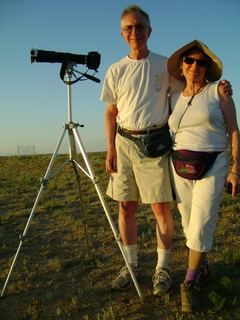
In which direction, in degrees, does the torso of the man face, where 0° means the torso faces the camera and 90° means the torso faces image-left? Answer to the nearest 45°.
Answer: approximately 0°

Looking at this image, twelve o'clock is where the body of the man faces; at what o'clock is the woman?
The woman is roughly at 10 o'clock from the man.
